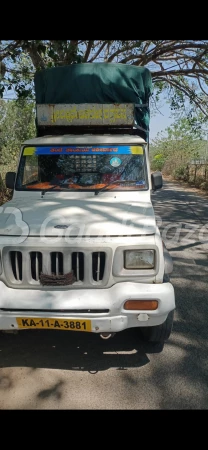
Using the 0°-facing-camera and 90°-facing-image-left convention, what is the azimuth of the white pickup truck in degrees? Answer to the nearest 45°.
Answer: approximately 0°

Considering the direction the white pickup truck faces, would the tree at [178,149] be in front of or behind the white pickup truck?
behind

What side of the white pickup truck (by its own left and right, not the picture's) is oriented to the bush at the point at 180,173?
back
